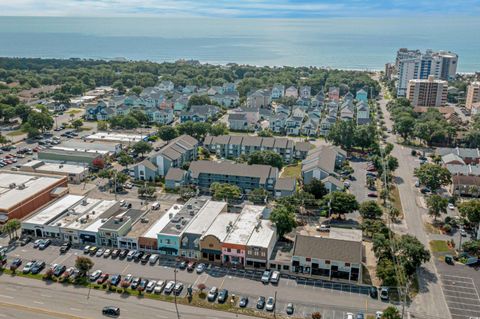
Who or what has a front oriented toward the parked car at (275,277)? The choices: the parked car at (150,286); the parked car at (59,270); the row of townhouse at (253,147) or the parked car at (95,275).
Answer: the row of townhouse

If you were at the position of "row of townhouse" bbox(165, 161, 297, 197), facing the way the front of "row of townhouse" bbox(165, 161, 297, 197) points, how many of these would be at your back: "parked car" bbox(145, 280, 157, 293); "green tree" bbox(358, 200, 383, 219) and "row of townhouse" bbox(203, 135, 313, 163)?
1

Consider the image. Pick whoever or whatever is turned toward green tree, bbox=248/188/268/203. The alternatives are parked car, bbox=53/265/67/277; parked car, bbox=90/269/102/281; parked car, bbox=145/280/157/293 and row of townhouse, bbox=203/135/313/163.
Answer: the row of townhouse

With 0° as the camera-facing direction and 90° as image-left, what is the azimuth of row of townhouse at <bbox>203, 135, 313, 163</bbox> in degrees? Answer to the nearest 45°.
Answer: approximately 0°

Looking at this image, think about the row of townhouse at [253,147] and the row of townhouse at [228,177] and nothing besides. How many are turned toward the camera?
2

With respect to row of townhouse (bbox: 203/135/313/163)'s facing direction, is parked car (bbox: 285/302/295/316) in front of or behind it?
in front
